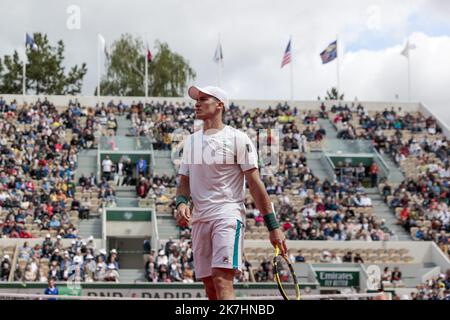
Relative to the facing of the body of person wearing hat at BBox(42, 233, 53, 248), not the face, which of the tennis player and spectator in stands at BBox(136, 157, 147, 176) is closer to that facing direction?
the tennis player

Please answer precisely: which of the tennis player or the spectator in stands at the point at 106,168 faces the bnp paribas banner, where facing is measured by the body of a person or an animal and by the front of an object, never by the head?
the spectator in stands

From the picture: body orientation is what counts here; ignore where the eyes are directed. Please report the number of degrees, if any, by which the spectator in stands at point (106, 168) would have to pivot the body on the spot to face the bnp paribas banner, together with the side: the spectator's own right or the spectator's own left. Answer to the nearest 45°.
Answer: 0° — they already face it

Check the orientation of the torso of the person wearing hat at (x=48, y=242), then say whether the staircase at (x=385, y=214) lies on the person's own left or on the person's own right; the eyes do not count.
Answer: on the person's own left

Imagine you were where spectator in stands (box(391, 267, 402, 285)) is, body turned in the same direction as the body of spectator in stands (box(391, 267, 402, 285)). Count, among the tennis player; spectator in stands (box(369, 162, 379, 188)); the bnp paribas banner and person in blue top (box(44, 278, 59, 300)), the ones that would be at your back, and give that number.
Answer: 1

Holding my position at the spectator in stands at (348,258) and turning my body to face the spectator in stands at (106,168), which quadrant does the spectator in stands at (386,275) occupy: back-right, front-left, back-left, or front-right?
back-left

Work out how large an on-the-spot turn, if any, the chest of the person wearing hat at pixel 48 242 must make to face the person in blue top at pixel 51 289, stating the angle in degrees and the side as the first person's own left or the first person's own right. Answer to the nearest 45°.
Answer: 0° — they already face them

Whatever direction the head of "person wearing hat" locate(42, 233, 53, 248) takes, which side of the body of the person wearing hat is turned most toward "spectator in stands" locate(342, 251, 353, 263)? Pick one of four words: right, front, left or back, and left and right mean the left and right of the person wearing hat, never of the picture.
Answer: left

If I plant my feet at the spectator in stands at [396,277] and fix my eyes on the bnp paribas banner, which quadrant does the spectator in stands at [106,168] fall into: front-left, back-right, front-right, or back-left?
front-right

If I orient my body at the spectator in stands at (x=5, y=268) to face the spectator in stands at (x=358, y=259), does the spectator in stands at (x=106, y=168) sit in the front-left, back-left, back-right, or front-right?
front-left

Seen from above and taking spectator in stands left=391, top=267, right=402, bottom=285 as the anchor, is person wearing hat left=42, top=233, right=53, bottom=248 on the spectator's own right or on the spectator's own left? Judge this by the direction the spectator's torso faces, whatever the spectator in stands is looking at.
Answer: on the spectator's own right

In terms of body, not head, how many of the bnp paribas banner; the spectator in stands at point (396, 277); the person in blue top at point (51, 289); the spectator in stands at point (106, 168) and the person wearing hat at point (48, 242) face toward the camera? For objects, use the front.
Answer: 5

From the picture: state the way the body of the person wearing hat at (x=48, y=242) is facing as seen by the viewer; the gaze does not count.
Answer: toward the camera

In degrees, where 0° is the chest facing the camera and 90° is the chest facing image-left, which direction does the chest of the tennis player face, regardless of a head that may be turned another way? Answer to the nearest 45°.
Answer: approximately 45°

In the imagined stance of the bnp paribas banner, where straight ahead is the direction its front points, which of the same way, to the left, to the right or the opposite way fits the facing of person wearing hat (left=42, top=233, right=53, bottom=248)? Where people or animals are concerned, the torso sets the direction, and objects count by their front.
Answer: the same way

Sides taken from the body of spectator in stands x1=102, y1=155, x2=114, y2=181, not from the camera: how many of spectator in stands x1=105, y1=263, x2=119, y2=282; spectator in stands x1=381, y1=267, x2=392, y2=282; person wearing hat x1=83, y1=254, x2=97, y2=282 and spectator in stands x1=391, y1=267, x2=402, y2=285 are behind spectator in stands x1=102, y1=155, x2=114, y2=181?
0
